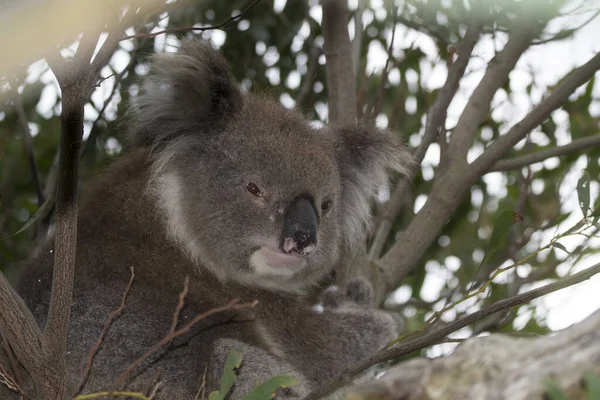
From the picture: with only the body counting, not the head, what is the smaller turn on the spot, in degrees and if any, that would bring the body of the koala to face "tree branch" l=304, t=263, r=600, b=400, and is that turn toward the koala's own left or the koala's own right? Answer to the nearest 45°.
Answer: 0° — it already faces it

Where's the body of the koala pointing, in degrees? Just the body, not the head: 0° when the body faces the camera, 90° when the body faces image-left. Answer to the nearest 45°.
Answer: approximately 315°

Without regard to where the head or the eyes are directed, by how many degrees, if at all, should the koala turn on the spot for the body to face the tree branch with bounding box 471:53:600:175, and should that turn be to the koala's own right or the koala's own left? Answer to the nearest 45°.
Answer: approximately 45° to the koala's own left

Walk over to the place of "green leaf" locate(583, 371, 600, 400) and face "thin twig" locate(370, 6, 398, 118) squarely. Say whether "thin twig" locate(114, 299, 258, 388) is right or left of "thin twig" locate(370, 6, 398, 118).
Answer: left

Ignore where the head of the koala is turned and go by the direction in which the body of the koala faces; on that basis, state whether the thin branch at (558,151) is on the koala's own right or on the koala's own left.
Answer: on the koala's own left
